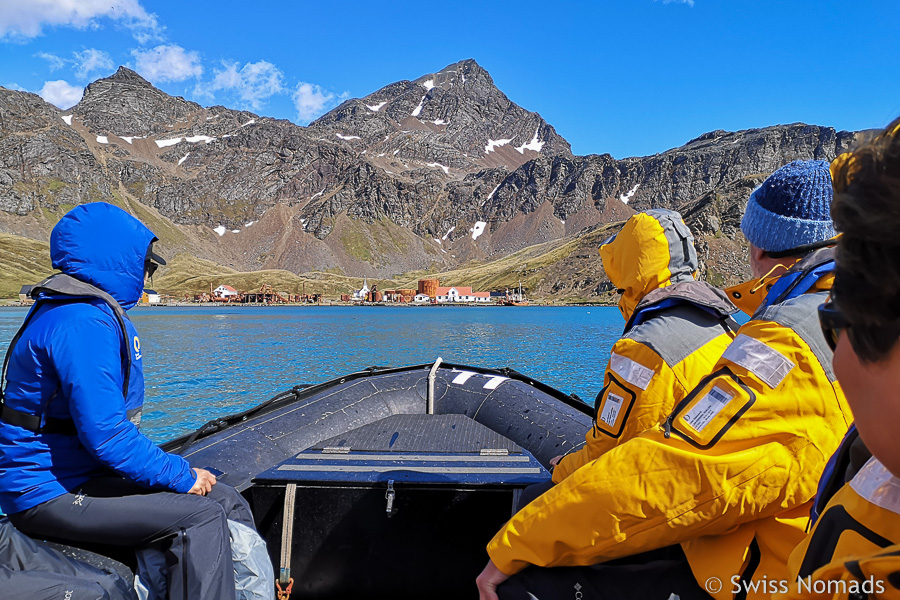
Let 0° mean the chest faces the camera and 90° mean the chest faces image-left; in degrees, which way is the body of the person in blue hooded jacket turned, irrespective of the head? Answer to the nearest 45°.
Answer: approximately 270°

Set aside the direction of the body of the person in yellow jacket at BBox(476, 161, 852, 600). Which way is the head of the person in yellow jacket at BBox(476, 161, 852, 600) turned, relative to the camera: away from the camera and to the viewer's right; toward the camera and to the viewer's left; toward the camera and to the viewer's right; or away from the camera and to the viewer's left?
away from the camera and to the viewer's left

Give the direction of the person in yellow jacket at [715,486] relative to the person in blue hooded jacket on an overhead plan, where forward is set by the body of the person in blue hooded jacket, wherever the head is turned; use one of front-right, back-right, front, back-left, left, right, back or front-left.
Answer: front-right

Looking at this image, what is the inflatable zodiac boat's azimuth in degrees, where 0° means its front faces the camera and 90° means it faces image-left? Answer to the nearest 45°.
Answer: approximately 180°

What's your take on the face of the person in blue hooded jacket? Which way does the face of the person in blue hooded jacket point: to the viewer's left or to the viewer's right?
to the viewer's right
